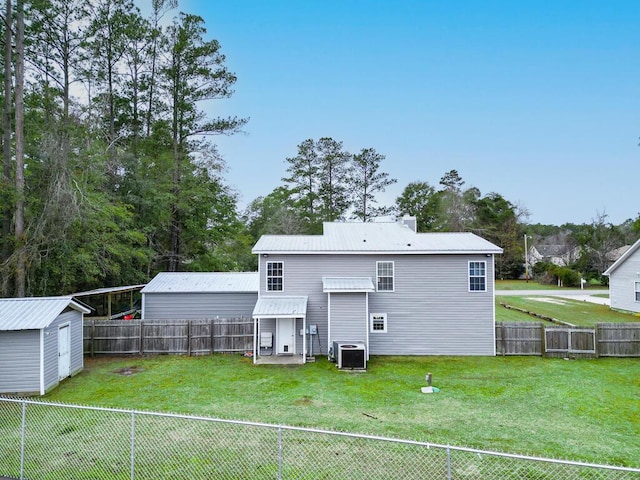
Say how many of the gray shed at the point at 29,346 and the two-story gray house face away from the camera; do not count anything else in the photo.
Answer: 1

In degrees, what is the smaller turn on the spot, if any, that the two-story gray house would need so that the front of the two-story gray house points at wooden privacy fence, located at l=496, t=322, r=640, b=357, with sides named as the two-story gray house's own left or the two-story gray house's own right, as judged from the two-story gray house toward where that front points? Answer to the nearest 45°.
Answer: approximately 90° to the two-story gray house's own right

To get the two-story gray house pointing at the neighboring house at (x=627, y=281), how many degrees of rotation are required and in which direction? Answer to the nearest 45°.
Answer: approximately 45° to its right

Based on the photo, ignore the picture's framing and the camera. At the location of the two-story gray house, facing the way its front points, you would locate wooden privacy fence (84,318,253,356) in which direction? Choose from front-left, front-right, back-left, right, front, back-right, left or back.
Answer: left

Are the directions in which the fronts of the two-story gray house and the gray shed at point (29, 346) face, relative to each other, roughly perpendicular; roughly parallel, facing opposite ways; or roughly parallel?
roughly perpendicular

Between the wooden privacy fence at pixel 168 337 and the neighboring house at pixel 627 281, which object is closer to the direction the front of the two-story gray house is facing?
the neighboring house

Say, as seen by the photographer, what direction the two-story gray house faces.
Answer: facing away from the viewer

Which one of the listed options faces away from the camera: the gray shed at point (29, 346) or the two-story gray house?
the two-story gray house

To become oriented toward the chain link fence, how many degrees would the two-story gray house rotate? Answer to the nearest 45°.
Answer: approximately 180°

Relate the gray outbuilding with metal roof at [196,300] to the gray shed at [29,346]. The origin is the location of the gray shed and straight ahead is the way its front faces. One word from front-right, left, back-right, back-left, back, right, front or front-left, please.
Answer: left

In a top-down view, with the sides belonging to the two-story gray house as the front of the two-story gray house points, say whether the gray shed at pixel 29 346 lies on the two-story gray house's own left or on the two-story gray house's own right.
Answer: on the two-story gray house's own left

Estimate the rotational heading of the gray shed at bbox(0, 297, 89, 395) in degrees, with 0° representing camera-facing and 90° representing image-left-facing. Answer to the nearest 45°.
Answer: approximately 315°
